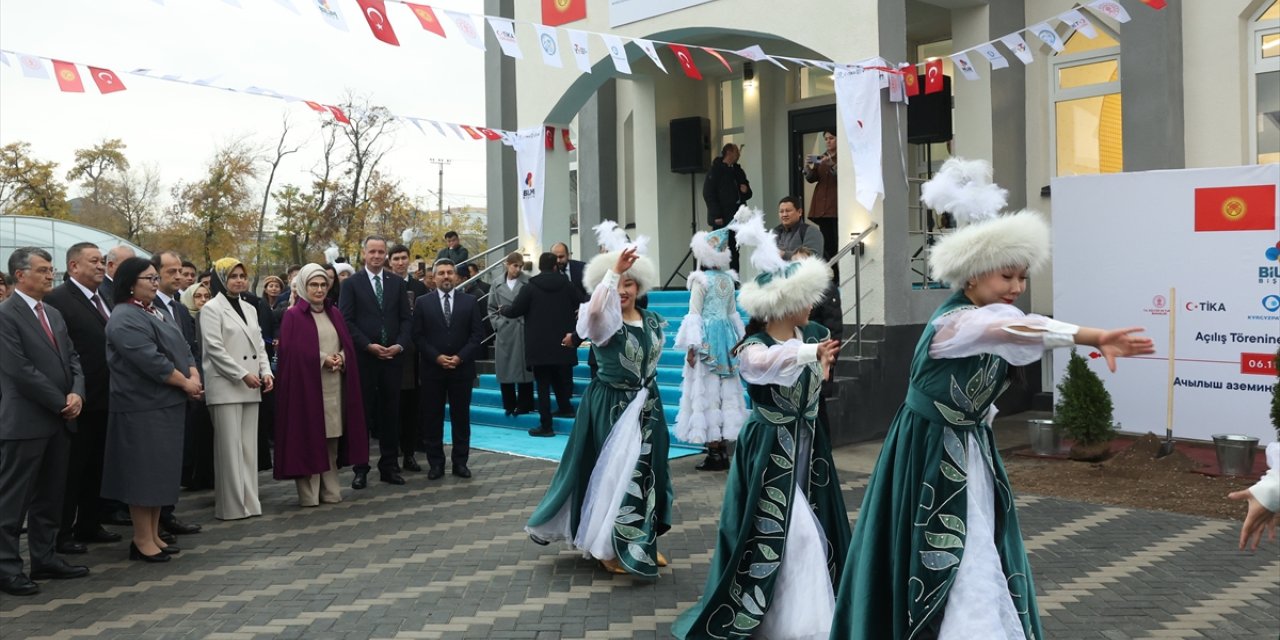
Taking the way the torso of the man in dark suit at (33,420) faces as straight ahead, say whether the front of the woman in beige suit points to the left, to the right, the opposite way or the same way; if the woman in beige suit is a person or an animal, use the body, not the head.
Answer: the same way

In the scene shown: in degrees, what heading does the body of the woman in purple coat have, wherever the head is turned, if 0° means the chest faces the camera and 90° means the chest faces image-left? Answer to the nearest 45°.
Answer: approximately 315°

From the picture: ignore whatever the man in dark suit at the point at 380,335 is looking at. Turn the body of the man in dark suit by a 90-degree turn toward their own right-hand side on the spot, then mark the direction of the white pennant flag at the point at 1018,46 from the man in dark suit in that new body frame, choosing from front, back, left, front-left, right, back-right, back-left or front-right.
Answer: back

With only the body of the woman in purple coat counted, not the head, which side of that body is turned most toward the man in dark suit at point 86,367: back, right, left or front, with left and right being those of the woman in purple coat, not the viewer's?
right

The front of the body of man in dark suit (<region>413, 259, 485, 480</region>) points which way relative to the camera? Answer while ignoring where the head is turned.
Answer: toward the camera

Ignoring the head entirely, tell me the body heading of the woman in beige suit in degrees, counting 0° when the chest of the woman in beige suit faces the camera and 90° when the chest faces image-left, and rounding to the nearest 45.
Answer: approximately 315°

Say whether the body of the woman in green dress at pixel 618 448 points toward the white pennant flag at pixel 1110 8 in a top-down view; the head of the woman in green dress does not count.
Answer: no

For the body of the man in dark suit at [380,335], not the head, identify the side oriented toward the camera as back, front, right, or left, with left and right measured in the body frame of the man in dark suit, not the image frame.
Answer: front

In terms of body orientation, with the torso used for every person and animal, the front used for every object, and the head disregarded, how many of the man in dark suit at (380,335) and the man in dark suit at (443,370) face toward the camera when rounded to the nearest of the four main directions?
2

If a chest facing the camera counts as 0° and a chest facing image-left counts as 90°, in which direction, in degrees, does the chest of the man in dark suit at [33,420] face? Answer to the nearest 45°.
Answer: approximately 315°

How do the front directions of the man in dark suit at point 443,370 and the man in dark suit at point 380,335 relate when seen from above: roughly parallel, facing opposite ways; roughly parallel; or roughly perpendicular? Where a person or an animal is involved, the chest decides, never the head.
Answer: roughly parallel

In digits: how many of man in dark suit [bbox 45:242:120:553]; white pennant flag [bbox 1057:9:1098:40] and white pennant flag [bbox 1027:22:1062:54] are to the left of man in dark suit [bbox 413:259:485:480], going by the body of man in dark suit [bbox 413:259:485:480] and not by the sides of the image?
2

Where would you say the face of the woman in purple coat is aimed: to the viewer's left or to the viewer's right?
to the viewer's right

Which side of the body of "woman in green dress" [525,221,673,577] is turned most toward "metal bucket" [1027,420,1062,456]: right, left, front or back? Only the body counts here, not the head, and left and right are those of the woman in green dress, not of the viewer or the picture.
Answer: left

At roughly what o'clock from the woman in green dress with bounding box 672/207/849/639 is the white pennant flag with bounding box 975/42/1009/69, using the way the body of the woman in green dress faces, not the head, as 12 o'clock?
The white pennant flag is roughly at 8 o'clock from the woman in green dress.

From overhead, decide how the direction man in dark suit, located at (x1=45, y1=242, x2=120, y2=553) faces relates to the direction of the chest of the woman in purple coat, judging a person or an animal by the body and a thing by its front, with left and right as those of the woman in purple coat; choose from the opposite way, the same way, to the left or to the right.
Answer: the same way

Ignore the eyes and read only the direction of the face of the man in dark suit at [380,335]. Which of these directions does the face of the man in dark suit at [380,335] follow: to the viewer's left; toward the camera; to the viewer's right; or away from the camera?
toward the camera
